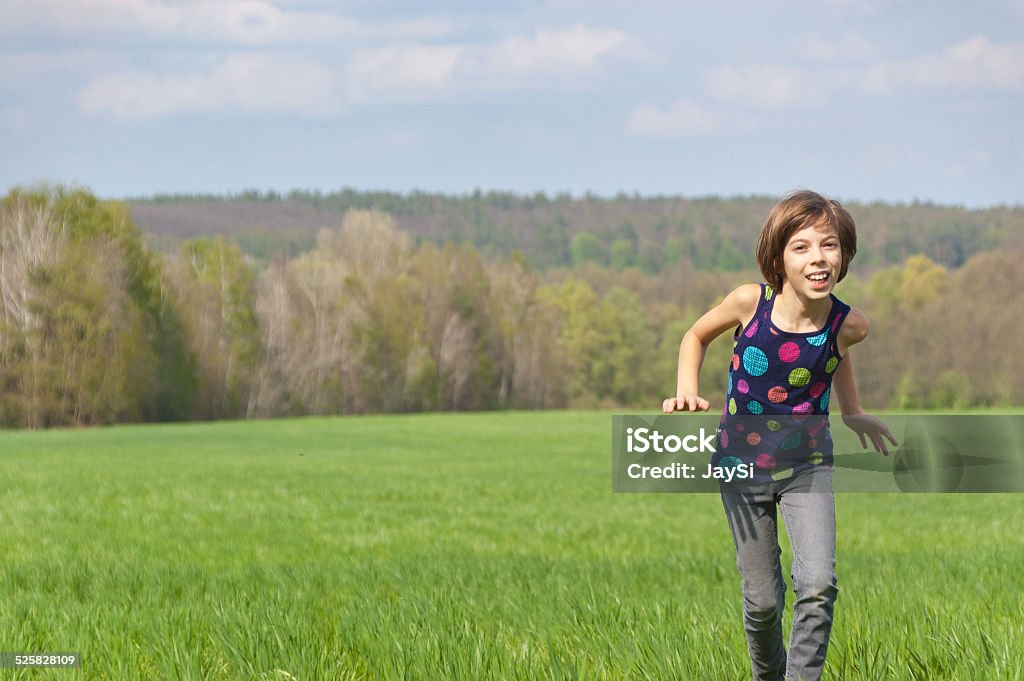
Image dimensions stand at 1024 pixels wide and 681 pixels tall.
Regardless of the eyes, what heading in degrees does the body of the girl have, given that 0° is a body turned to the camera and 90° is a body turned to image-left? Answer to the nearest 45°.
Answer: approximately 0°
